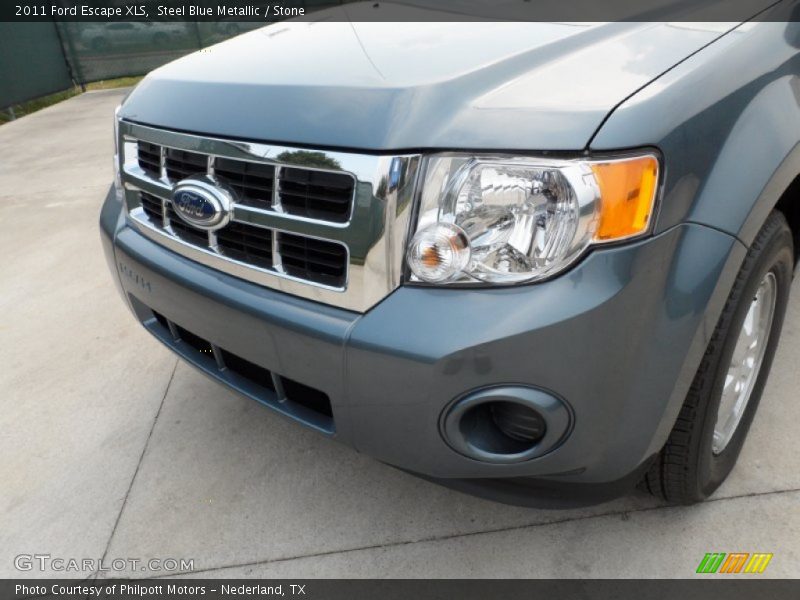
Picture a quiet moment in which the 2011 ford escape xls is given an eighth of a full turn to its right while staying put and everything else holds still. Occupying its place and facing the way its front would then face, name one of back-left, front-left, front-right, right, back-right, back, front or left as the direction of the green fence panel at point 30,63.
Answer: front-right

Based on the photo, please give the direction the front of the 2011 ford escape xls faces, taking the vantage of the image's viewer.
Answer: facing the viewer and to the left of the viewer
